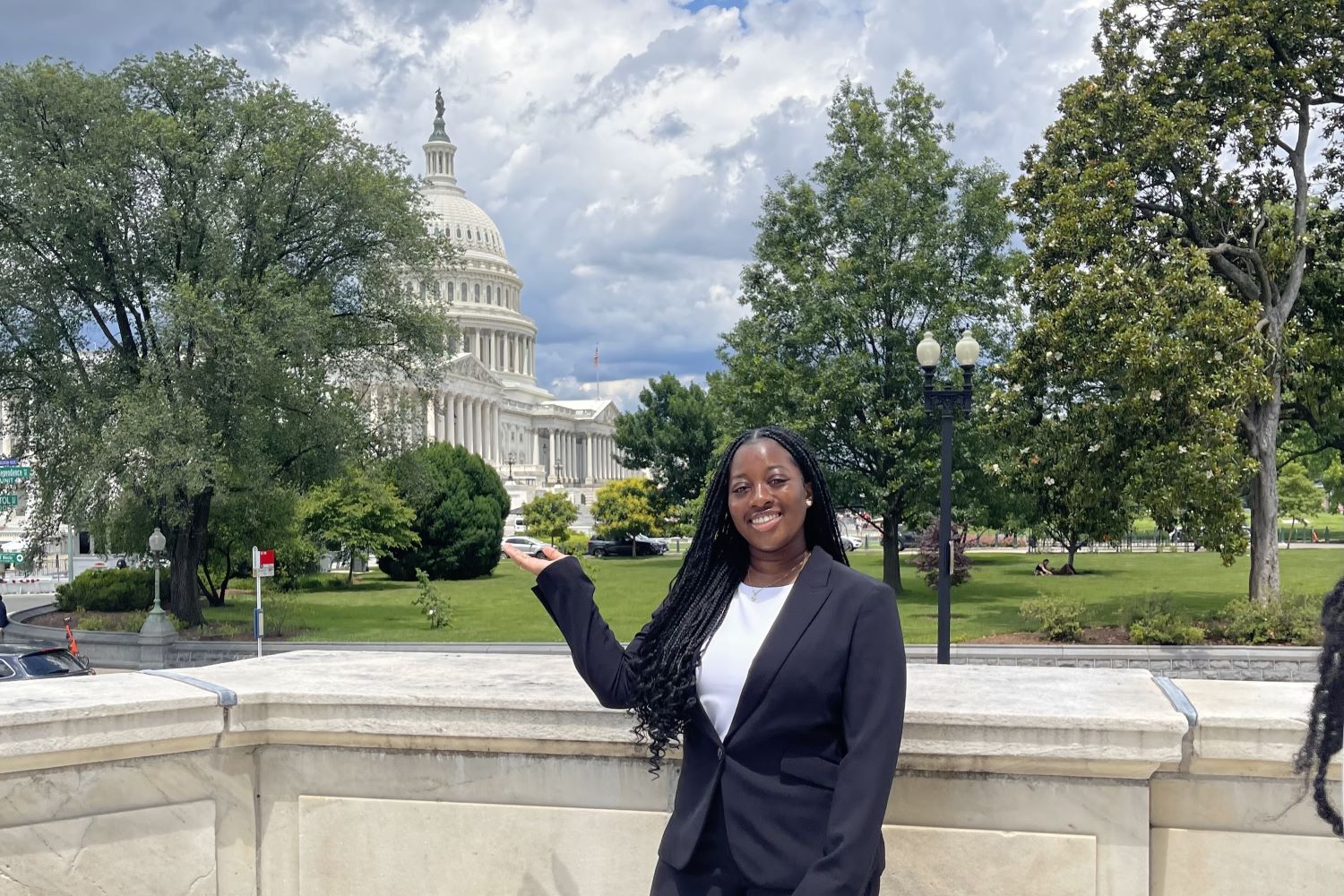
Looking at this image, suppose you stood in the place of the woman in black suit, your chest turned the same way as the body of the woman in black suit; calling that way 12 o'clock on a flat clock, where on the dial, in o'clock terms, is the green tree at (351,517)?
The green tree is roughly at 4 o'clock from the woman in black suit.

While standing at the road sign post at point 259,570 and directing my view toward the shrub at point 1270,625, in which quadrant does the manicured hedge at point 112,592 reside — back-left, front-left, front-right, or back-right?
back-left

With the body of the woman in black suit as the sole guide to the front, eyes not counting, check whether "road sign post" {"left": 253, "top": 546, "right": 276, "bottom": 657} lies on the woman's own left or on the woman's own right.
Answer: on the woman's own right

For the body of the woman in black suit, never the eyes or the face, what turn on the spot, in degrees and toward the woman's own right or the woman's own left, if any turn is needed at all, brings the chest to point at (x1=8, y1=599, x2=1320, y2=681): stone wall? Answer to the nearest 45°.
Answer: approximately 135° to the woman's own right

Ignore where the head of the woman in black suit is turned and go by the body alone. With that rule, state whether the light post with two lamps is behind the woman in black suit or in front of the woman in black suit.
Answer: behind

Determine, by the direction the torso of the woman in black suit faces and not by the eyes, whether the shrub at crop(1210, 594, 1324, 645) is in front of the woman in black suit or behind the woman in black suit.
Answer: behind

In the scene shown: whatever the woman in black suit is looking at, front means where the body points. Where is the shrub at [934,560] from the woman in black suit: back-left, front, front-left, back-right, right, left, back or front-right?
back-right

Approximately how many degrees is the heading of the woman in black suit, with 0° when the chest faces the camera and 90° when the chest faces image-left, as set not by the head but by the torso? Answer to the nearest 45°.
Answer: approximately 45°

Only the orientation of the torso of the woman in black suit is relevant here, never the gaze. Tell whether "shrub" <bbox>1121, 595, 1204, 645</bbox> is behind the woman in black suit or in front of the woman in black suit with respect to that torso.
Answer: behind
